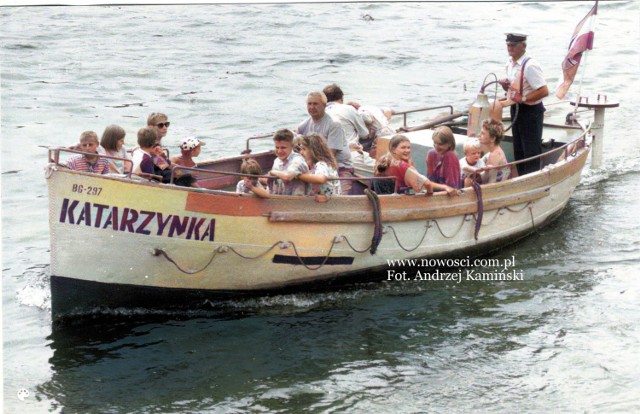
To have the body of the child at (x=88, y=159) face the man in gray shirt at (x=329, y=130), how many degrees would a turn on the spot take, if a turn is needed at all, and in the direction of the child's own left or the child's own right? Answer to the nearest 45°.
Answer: approximately 90° to the child's own left

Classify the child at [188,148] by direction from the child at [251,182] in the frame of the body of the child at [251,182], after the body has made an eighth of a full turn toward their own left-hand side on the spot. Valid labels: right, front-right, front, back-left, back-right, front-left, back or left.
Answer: back

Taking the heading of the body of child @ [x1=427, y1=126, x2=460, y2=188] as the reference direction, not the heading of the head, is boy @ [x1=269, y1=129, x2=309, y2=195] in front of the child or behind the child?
in front

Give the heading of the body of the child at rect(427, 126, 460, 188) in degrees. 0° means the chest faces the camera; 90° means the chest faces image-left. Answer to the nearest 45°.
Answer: approximately 45°

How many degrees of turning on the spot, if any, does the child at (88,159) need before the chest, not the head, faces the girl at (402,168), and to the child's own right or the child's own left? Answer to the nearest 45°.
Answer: approximately 90° to the child's own left

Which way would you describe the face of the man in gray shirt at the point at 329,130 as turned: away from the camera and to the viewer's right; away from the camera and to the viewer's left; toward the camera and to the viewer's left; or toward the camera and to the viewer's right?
toward the camera and to the viewer's left

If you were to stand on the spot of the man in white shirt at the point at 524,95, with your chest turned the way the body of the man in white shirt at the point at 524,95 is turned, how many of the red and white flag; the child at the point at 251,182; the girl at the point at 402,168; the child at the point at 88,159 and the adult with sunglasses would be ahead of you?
4

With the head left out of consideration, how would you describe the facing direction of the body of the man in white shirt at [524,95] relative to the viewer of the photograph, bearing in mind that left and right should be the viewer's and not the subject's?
facing the viewer and to the left of the viewer

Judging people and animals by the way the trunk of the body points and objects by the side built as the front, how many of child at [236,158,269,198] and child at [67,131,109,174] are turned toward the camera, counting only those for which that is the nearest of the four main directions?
2

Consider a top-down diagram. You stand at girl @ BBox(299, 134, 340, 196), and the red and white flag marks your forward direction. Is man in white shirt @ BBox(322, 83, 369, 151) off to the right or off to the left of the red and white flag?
left

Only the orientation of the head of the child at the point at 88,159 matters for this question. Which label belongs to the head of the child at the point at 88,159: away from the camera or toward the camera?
toward the camera

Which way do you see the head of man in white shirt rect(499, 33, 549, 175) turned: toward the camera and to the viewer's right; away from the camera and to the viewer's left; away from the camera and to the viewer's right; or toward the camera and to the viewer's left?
toward the camera and to the viewer's left

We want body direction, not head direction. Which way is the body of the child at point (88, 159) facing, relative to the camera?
toward the camera

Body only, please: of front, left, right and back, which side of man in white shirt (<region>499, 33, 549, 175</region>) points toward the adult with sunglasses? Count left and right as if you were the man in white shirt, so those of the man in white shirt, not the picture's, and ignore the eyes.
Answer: front

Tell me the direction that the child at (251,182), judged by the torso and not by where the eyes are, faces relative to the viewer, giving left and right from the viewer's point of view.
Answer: facing the viewer
